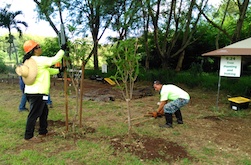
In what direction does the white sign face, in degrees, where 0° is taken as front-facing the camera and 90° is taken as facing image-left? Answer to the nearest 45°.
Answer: approximately 0°

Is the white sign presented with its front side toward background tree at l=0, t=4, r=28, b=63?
no
